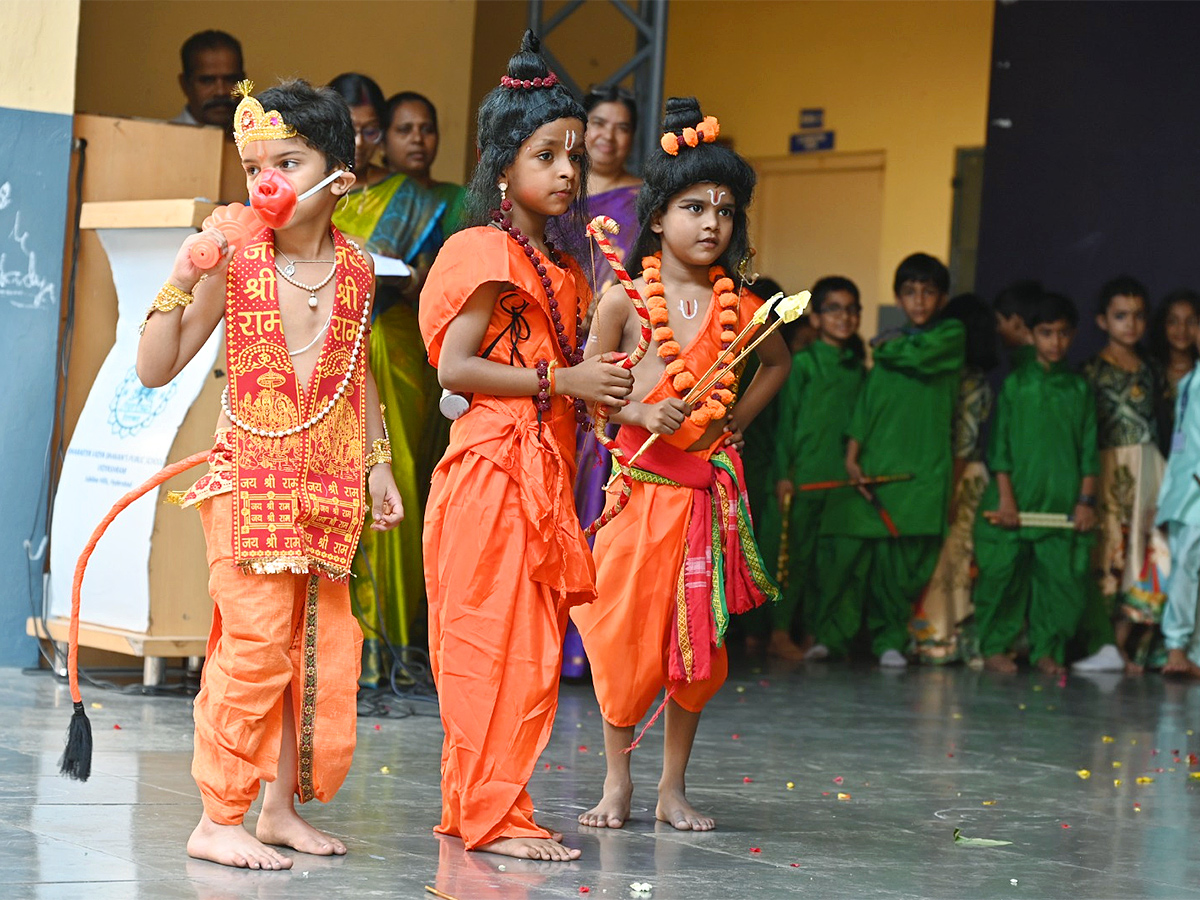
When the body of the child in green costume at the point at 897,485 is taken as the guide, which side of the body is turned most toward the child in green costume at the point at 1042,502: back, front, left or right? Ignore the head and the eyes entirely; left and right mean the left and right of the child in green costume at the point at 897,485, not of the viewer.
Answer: left

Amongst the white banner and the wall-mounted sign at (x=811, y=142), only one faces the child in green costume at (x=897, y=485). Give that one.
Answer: the wall-mounted sign

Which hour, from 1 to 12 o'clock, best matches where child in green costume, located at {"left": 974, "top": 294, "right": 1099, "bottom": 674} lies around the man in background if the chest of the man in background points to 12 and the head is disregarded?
The child in green costume is roughly at 10 o'clock from the man in background.

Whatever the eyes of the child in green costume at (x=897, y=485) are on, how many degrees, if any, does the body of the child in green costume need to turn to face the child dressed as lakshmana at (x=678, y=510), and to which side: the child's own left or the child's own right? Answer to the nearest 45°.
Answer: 0° — they already face them
